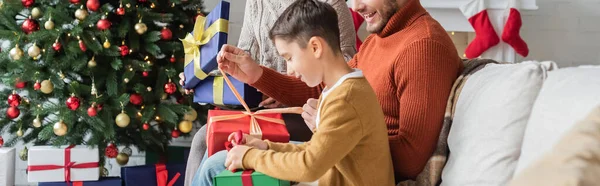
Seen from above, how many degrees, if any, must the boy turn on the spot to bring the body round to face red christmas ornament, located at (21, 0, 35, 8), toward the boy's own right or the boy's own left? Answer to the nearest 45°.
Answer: approximately 45° to the boy's own right

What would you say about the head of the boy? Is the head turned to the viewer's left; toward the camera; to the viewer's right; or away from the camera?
to the viewer's left

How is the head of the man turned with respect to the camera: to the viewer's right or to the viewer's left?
to the viewer's left

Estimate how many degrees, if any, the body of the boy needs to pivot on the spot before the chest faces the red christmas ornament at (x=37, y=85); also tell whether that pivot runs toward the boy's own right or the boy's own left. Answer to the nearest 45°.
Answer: approximately 45° to the boy's own right

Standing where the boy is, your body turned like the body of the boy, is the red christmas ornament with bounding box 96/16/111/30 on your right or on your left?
on your right

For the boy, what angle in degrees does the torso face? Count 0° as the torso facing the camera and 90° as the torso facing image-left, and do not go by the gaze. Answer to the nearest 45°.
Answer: approximately 90°
